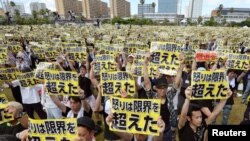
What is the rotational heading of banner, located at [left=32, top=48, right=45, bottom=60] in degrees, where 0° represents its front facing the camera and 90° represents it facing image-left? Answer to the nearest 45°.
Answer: approximately 0°

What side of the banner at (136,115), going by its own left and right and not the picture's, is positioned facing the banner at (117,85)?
back

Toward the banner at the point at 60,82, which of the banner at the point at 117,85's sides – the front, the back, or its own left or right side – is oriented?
right

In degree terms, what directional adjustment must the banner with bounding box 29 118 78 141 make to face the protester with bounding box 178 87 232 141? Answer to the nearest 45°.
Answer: approximately 90° to its left

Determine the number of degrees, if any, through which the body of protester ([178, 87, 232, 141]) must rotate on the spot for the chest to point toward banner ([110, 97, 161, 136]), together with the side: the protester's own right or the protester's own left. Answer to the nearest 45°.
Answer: approximately 90° to the protester's own right

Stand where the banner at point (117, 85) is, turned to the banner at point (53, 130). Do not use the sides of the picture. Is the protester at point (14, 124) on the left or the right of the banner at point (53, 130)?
right

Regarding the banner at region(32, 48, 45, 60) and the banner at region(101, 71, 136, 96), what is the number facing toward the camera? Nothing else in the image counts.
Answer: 2

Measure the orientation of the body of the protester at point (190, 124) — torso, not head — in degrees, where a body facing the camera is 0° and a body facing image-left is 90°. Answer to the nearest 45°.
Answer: approximately 315°

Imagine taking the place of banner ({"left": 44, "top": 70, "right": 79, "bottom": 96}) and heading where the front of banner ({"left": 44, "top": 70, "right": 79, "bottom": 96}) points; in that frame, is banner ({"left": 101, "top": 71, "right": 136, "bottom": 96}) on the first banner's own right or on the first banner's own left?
on the first banner's own left

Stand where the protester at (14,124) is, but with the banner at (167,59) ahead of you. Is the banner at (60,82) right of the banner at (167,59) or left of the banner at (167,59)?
left
